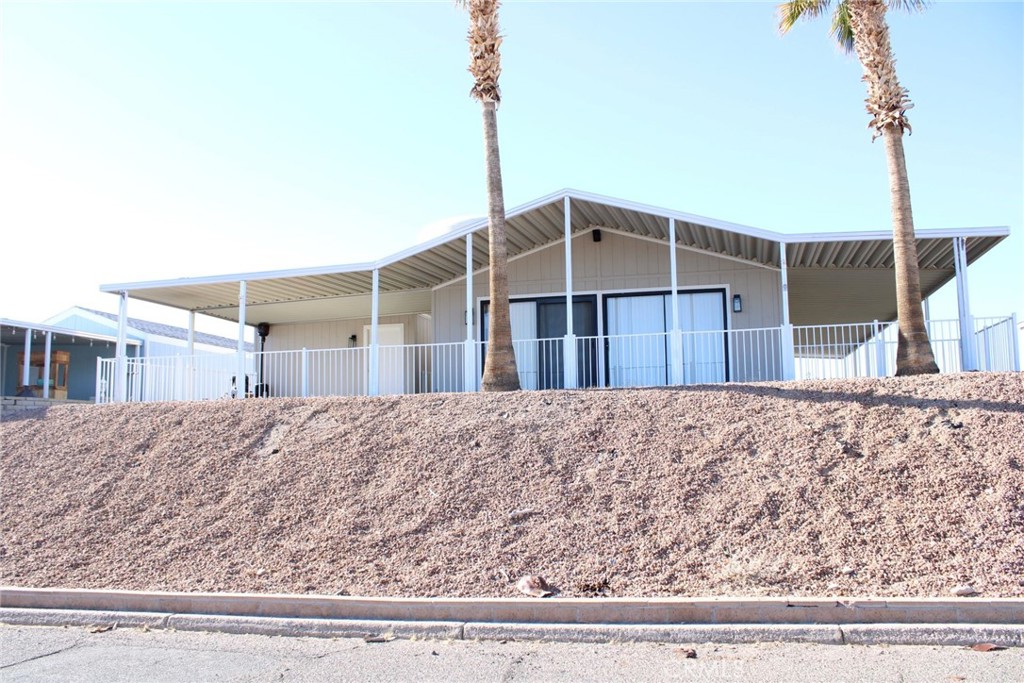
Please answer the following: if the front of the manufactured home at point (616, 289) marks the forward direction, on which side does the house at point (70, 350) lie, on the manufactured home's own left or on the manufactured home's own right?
on the manufactured home's own right

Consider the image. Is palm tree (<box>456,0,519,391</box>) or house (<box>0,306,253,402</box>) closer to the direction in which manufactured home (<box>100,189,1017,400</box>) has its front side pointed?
the palm tree

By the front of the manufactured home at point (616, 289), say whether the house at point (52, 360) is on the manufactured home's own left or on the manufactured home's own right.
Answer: on the manufactured home's own right

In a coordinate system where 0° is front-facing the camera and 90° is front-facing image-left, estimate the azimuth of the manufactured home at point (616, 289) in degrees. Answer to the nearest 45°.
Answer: approximately 0°

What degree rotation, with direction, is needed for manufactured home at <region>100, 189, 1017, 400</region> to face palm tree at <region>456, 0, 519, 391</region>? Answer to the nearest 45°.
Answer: approximately 45° to its right
